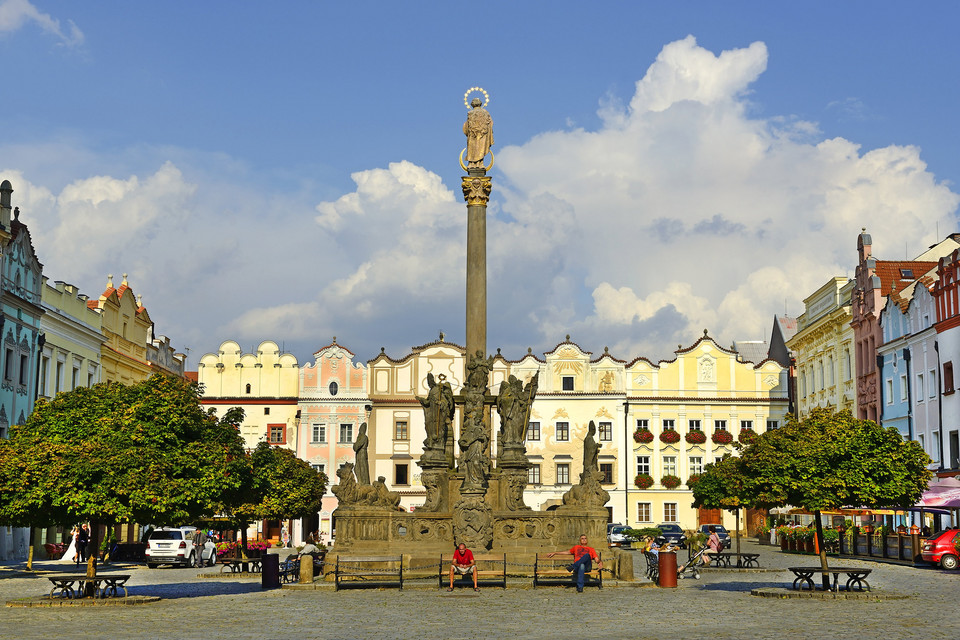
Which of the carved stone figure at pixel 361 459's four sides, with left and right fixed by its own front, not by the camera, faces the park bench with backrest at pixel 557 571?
left

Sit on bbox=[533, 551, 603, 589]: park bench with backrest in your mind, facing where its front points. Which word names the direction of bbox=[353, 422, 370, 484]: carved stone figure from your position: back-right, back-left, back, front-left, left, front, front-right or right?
back-right

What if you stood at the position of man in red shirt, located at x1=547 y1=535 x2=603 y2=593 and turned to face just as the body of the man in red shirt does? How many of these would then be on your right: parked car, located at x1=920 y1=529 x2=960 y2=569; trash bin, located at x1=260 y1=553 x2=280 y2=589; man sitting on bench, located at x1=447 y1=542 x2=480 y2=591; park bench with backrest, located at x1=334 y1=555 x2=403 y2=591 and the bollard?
4

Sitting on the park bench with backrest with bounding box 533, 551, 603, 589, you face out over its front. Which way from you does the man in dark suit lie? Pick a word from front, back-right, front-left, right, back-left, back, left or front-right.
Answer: back-right

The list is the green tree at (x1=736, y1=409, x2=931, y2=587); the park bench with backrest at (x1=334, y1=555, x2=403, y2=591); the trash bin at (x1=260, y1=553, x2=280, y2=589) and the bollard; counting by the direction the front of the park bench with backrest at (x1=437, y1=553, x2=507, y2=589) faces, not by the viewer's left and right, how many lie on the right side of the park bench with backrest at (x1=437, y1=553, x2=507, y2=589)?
3

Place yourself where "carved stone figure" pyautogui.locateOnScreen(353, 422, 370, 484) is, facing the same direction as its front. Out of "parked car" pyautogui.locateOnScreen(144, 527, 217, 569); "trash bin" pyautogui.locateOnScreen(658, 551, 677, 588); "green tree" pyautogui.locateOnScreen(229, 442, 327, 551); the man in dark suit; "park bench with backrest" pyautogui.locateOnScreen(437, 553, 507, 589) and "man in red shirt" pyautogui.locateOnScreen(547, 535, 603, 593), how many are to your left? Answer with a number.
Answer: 3

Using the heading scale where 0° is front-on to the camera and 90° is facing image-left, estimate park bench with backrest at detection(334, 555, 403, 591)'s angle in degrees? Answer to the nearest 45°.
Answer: approximately 0°

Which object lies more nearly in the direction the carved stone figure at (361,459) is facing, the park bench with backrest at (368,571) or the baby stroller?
the park bench with backrest

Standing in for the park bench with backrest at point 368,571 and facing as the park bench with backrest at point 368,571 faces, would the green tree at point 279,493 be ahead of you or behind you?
behind

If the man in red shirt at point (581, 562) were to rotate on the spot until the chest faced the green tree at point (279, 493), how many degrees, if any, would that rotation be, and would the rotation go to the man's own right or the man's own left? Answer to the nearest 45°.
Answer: approximately 135° to the man's own right

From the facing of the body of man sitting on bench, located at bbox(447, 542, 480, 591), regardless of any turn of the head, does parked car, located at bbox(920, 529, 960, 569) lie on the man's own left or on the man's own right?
on the man's own left
